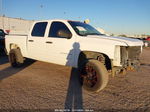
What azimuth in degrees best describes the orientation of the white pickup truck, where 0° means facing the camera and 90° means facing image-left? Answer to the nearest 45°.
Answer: approximately 315°

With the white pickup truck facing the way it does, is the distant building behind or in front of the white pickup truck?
behind
